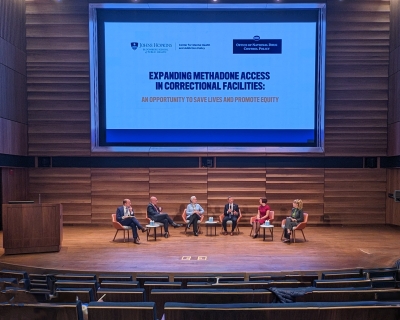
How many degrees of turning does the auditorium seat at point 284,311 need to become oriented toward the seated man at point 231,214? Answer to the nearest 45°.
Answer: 0° — it already faces them

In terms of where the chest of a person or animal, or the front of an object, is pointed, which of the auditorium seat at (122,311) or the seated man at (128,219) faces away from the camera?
the auditorium seat

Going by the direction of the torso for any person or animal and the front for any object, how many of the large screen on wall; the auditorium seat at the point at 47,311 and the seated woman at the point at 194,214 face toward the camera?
2

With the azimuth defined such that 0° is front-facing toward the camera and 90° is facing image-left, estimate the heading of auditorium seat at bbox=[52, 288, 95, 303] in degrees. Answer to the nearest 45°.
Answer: approximately 180°

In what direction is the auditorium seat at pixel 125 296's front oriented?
away from the camera

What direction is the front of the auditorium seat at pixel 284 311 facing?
away from the camera

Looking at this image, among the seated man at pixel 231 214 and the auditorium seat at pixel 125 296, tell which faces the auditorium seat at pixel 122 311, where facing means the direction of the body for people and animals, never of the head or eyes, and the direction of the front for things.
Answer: the seated man

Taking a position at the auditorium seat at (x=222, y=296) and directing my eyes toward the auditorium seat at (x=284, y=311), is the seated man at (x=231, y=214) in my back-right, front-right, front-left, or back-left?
back-left

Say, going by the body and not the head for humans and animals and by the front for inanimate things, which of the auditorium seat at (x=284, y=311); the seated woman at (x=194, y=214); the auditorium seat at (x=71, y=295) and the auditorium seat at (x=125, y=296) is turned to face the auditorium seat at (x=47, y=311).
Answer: the seated woman

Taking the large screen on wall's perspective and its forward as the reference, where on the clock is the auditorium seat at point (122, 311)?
The auditorium seat is roughly at 12 o'clock from the large screen on wall.

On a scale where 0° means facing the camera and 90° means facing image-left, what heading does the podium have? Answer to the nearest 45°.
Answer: approximately 0°
